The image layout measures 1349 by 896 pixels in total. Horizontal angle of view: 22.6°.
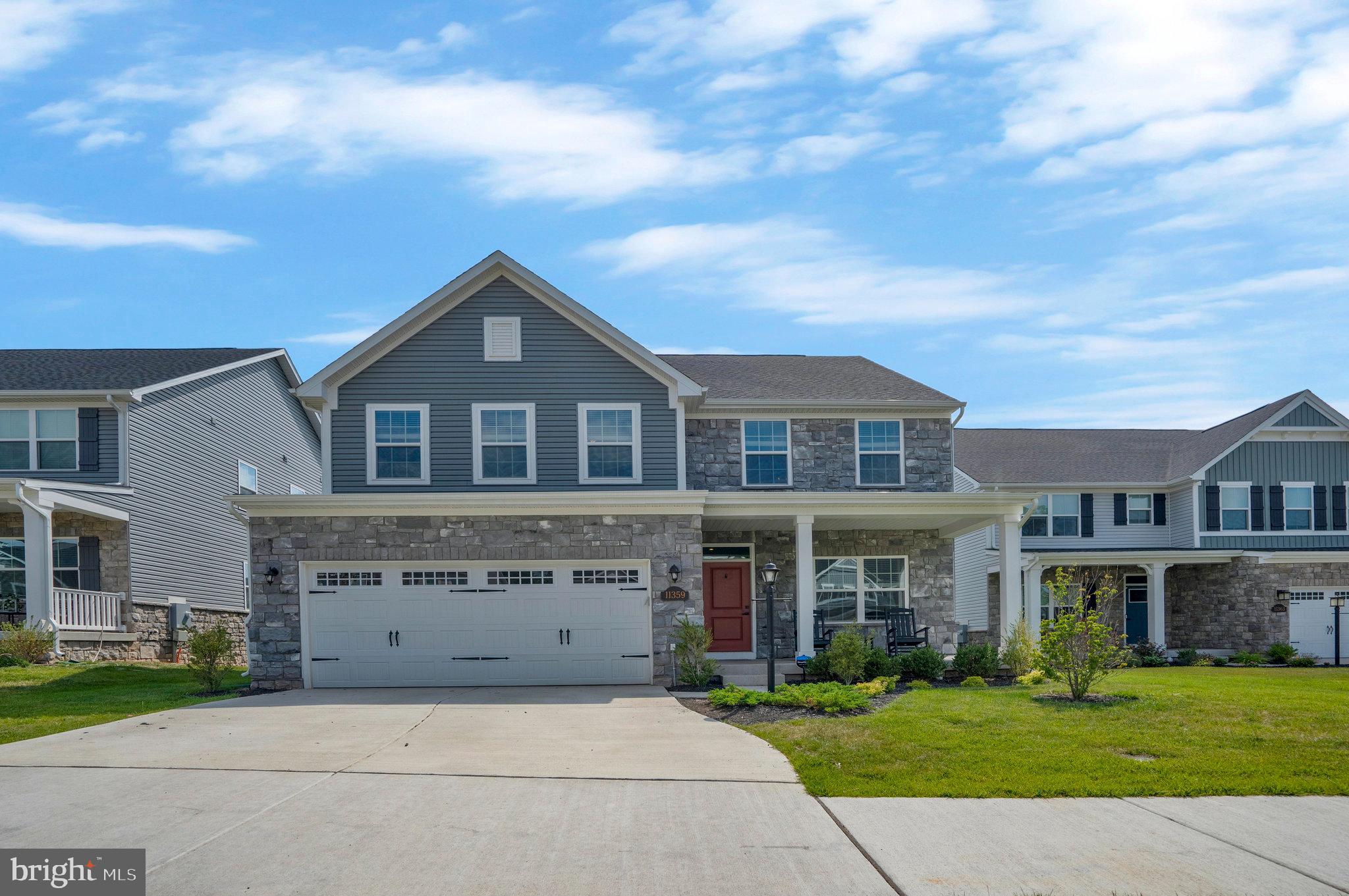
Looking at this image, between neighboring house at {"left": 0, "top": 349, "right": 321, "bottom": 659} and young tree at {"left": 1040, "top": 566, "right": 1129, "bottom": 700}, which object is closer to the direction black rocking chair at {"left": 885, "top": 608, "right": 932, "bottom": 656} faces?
the young tree

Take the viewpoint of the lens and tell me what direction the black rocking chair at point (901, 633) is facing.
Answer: facing the viewer and to the right of the viewer

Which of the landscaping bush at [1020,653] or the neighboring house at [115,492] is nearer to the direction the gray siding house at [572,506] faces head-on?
the landscaping bush

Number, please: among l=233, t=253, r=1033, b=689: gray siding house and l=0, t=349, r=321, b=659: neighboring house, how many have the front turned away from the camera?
0

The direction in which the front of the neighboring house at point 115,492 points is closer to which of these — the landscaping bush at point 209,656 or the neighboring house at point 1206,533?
the landscaping bush

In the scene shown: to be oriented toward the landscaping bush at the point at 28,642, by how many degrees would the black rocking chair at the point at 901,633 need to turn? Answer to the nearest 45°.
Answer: approximately 135° to its right

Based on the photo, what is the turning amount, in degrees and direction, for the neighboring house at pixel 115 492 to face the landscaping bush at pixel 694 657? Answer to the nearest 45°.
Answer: approximately 90° to its left

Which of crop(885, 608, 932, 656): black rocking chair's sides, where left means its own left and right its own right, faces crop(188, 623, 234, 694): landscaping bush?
right

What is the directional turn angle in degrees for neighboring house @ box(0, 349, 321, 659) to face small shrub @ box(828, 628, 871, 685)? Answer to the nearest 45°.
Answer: approximately 90° to its left

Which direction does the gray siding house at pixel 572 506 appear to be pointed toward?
toward the camera
